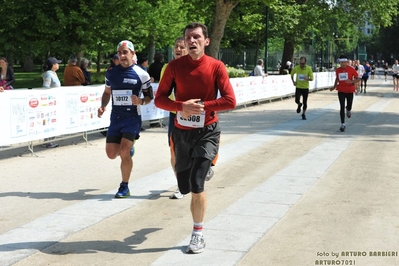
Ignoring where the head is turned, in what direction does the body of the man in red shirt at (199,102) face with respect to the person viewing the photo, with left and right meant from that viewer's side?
facing the viewer

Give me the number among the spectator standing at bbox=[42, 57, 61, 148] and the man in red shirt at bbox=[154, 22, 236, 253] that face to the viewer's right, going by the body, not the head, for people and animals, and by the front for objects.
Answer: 1

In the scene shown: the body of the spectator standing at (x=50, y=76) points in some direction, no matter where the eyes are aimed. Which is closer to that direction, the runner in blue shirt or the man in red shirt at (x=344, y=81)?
the man in red shirt

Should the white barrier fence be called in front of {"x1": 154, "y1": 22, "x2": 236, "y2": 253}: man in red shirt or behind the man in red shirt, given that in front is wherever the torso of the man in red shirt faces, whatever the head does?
behind

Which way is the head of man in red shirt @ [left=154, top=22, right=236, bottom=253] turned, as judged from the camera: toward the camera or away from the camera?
toward the camera

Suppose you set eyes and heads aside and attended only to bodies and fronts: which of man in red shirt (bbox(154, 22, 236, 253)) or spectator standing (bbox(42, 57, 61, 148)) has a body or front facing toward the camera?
the man in red shirt

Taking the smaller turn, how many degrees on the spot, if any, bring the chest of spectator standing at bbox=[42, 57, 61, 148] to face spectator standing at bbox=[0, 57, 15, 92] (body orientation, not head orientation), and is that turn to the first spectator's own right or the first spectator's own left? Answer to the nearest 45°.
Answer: approximately 135° to the first spectator's own left

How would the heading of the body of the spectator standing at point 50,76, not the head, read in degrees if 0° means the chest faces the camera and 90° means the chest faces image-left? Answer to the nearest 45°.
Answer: approximately 270°
